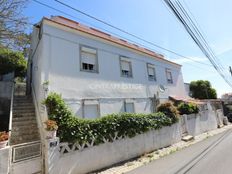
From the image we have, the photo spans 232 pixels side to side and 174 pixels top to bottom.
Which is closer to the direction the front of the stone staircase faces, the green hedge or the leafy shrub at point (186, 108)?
the green hedge

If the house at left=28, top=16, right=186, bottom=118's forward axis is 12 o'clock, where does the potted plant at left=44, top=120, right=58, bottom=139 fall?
The potted plant is roughly at 2 o'clock from the house.

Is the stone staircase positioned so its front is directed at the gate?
yes

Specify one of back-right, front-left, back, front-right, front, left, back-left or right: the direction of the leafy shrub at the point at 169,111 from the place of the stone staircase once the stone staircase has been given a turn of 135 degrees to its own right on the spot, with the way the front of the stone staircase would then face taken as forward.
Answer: back-right

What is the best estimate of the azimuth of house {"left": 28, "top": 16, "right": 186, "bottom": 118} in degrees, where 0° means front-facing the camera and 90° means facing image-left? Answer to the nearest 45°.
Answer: approximately 315°

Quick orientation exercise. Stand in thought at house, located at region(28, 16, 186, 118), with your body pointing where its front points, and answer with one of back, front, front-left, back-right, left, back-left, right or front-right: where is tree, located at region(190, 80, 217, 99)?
left

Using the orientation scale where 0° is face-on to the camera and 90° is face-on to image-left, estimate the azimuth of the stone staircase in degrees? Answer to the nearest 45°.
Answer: approximately 0°
